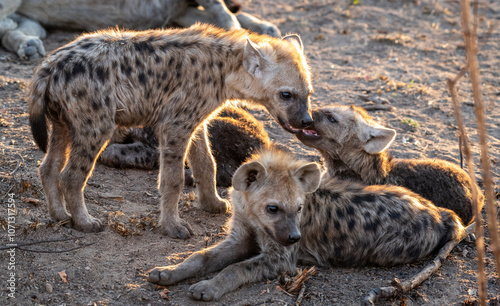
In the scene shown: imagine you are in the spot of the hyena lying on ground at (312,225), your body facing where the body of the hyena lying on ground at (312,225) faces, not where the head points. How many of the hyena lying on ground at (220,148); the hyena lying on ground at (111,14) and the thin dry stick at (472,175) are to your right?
2

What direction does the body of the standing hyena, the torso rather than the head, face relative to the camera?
to the viewer's right

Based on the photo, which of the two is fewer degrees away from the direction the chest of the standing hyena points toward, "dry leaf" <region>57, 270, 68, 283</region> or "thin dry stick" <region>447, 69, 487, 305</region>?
the thin dry stick

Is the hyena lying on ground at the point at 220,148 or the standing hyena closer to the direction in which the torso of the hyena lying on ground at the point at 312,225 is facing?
the standing hyena

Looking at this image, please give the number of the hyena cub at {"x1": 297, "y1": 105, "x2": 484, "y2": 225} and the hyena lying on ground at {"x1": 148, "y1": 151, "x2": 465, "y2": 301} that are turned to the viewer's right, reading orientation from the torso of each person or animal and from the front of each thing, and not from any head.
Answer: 0

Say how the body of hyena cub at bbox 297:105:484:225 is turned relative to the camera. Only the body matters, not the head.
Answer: to the viewer's left

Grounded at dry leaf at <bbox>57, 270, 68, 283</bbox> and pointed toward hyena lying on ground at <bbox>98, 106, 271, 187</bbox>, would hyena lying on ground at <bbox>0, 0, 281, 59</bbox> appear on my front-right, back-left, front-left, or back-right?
front-left

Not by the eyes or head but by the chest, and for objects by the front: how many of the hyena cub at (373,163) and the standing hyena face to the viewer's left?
1

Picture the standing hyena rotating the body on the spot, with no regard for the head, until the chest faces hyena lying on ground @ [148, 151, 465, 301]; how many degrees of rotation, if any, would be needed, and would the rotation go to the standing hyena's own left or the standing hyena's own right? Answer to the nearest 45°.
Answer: approximately 45° to the standing hyena's own right

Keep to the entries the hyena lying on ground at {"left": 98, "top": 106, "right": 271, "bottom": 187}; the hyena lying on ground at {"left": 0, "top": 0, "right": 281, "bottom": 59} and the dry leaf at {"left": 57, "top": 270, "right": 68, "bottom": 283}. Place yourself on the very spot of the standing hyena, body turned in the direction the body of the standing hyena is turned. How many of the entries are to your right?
1

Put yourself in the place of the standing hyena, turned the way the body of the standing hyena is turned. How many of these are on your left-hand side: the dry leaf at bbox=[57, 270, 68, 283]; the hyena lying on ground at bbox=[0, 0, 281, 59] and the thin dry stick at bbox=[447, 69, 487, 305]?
1

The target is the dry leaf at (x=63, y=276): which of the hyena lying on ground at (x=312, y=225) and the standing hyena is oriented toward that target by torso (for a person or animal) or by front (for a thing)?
the hyena lying on ground

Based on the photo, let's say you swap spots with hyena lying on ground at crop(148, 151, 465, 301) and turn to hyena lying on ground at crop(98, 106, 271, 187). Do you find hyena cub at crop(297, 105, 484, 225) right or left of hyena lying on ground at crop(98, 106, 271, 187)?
right

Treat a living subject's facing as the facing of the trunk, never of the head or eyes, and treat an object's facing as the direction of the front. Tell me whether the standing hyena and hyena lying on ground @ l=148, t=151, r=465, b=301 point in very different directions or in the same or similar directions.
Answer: very different directions
